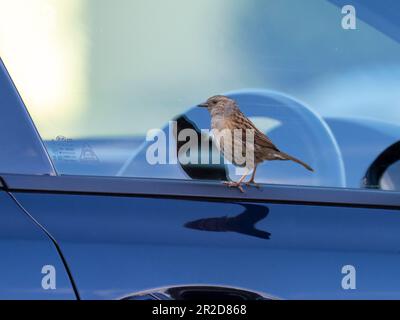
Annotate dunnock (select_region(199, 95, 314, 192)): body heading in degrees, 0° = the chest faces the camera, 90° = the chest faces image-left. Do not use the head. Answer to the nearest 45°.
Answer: approximately 90°
